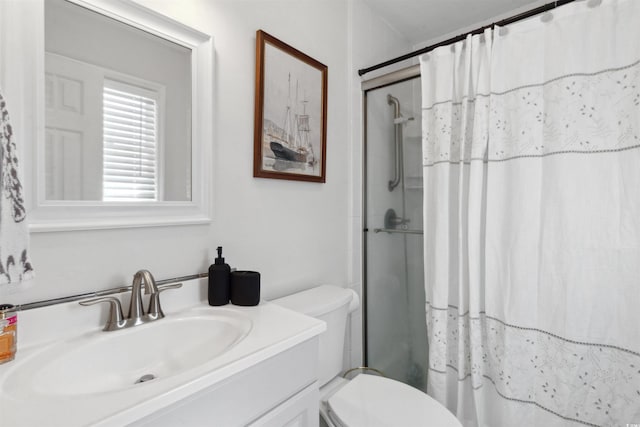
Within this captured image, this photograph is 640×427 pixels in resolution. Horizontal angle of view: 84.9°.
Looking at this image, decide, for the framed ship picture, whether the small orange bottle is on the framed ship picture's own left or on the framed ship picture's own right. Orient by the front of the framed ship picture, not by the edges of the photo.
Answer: on the framed ship picture's own right

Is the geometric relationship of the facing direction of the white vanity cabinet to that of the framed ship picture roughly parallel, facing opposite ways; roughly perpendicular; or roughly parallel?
roughly parallel

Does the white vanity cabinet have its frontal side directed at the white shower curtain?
no

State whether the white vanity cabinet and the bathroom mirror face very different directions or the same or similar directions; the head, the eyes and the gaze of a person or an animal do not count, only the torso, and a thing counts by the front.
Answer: same or similar directions

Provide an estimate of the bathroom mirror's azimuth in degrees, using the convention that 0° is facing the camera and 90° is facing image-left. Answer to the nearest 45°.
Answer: approximately 315°

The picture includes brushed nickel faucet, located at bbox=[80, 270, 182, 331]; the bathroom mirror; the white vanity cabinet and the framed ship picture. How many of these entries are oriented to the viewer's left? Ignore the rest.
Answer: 0

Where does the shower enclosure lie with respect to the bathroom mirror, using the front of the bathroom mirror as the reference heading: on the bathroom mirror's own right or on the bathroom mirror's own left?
on the bathroom mirror's own left

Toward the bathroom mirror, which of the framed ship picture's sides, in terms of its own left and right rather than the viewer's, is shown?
right

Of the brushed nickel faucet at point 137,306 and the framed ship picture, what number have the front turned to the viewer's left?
0

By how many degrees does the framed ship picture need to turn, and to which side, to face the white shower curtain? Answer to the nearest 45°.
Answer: approximately 45° to its left

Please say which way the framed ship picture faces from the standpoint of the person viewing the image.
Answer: facing the viewer and to the right of the viewer

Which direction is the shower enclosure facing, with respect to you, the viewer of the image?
facing the viewer and to the left of the viewer

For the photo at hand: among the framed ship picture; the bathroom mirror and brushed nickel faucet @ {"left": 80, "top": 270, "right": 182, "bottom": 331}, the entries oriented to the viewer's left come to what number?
0
